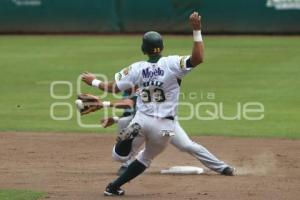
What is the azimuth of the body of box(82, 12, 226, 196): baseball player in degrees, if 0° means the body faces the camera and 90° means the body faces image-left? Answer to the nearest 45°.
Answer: approximately 180°

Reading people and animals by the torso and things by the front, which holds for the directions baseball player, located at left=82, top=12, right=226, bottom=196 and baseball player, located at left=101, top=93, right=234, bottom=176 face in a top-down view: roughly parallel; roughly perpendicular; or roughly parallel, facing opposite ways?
roughly perpendicular
